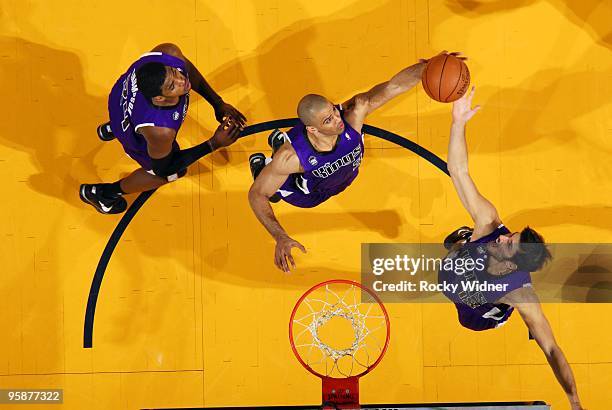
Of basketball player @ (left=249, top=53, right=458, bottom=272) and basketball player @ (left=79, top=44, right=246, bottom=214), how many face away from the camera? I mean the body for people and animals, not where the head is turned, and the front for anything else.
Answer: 0

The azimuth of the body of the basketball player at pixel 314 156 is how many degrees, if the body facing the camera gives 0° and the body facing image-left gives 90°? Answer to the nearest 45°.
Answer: approximately 315°

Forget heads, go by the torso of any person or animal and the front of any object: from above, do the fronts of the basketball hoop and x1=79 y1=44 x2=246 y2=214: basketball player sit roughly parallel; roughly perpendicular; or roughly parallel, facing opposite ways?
roughly perpendicular

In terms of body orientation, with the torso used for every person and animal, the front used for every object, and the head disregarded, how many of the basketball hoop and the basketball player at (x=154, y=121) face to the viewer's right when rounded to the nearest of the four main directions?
1

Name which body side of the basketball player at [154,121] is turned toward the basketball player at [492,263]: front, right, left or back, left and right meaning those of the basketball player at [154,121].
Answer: front

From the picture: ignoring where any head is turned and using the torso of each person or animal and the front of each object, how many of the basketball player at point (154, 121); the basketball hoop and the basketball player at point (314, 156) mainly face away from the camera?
1

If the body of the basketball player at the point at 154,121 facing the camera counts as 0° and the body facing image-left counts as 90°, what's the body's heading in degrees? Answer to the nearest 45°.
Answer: approximately 270°

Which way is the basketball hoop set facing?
away from the camera

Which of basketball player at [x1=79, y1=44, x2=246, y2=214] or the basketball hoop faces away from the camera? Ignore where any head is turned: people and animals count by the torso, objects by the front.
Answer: the basketball hoop
